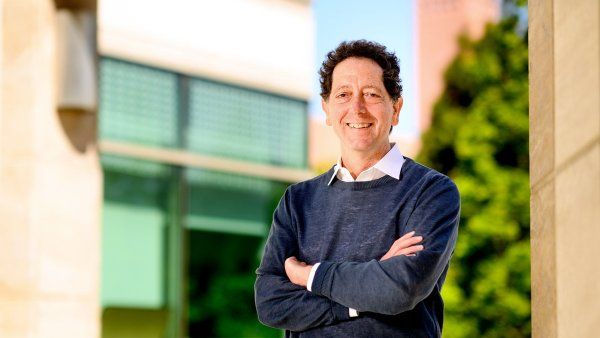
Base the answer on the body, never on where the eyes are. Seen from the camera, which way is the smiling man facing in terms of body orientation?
toward the camera

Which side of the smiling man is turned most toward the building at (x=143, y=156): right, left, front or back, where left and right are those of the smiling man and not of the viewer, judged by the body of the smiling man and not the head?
back

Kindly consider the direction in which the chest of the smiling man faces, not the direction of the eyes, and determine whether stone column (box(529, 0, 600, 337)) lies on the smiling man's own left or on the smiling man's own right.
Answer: on the smiling man's own left

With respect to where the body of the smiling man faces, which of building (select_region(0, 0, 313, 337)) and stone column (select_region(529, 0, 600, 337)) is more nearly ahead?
the stone column
